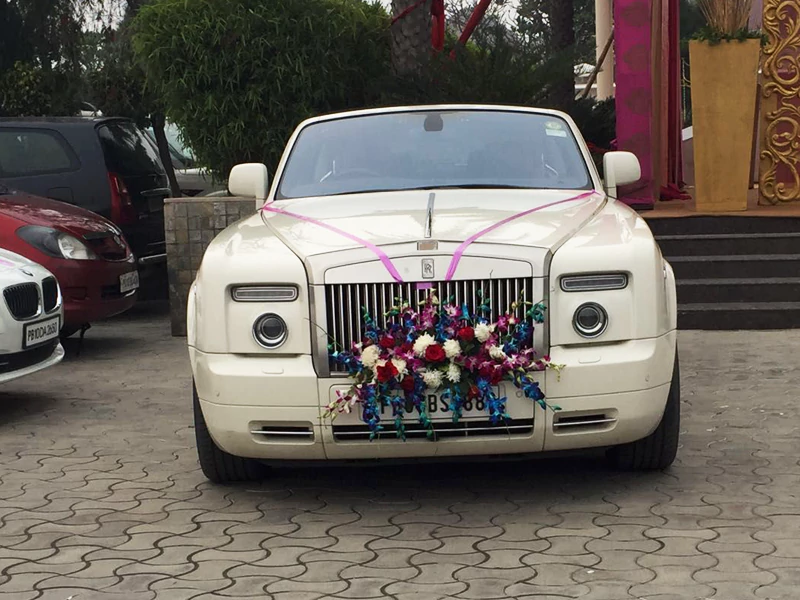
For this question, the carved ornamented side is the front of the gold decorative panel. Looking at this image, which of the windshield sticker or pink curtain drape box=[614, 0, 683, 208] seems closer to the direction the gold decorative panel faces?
the windshield sticker

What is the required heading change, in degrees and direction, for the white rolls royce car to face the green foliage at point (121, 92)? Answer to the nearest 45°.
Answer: approximately 180°

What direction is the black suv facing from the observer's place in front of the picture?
facing away from the viewer and to the left of the viewer

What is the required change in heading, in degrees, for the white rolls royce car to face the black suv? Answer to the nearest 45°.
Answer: approximately 135° to its right

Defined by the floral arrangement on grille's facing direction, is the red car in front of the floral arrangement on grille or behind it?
behind

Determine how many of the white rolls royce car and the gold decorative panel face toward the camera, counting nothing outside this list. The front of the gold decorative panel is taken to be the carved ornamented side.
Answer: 2

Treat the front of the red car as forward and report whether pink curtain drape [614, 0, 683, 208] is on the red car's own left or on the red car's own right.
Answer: on the red car's own left

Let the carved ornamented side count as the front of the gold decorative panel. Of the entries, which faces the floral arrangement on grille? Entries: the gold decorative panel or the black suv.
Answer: the gold decorative panel

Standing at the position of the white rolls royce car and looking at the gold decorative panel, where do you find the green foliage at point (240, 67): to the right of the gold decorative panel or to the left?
left

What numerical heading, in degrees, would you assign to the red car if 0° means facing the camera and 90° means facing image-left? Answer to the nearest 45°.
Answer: approximately 315°

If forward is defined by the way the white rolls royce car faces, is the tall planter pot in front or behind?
behind
